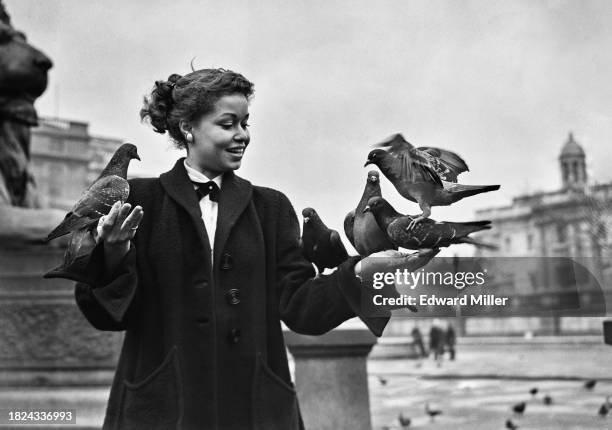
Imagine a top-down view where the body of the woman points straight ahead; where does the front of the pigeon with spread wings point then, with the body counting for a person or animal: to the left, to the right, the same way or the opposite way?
to the right

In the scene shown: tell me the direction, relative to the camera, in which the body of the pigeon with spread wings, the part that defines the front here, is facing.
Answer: to the viewer's left

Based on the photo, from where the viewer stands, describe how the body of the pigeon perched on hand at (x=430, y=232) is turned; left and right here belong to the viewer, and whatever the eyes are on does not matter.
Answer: facing to the left of the viewer

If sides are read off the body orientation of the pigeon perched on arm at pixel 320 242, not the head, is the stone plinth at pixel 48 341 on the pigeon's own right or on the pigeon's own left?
on the pigeon's own right

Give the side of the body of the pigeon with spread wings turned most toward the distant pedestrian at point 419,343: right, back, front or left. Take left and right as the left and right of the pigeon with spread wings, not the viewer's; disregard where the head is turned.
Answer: right

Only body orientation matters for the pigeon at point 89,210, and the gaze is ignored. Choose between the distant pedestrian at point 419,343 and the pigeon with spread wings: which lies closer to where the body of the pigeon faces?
the pigeon with spread wings

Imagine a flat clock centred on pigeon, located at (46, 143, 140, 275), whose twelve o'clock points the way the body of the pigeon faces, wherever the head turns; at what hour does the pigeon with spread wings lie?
The pigeon with spread wings is roughly at 1 o'clock from the pigeon.

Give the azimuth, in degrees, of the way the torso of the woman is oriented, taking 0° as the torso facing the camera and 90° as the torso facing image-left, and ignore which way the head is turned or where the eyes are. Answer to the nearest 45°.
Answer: approximately 0°

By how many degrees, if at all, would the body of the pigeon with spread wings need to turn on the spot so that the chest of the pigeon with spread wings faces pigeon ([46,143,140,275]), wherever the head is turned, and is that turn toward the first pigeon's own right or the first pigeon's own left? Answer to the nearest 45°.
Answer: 0° — it already faces it

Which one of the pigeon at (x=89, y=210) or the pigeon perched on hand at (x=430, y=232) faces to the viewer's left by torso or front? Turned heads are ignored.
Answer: the pigeon perched on hand

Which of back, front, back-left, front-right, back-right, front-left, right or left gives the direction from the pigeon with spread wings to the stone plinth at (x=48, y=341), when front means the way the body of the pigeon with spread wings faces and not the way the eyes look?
front-right

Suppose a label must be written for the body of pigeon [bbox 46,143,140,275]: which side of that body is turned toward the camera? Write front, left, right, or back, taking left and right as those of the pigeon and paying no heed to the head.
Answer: right

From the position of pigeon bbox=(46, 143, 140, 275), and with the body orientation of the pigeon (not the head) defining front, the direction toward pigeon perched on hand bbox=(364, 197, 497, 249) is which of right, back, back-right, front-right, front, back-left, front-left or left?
front-right

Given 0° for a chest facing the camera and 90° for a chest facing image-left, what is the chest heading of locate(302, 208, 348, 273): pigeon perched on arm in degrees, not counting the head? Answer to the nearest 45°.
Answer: approximately 45°

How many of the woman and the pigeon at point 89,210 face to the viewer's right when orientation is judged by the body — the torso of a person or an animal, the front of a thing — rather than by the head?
1
